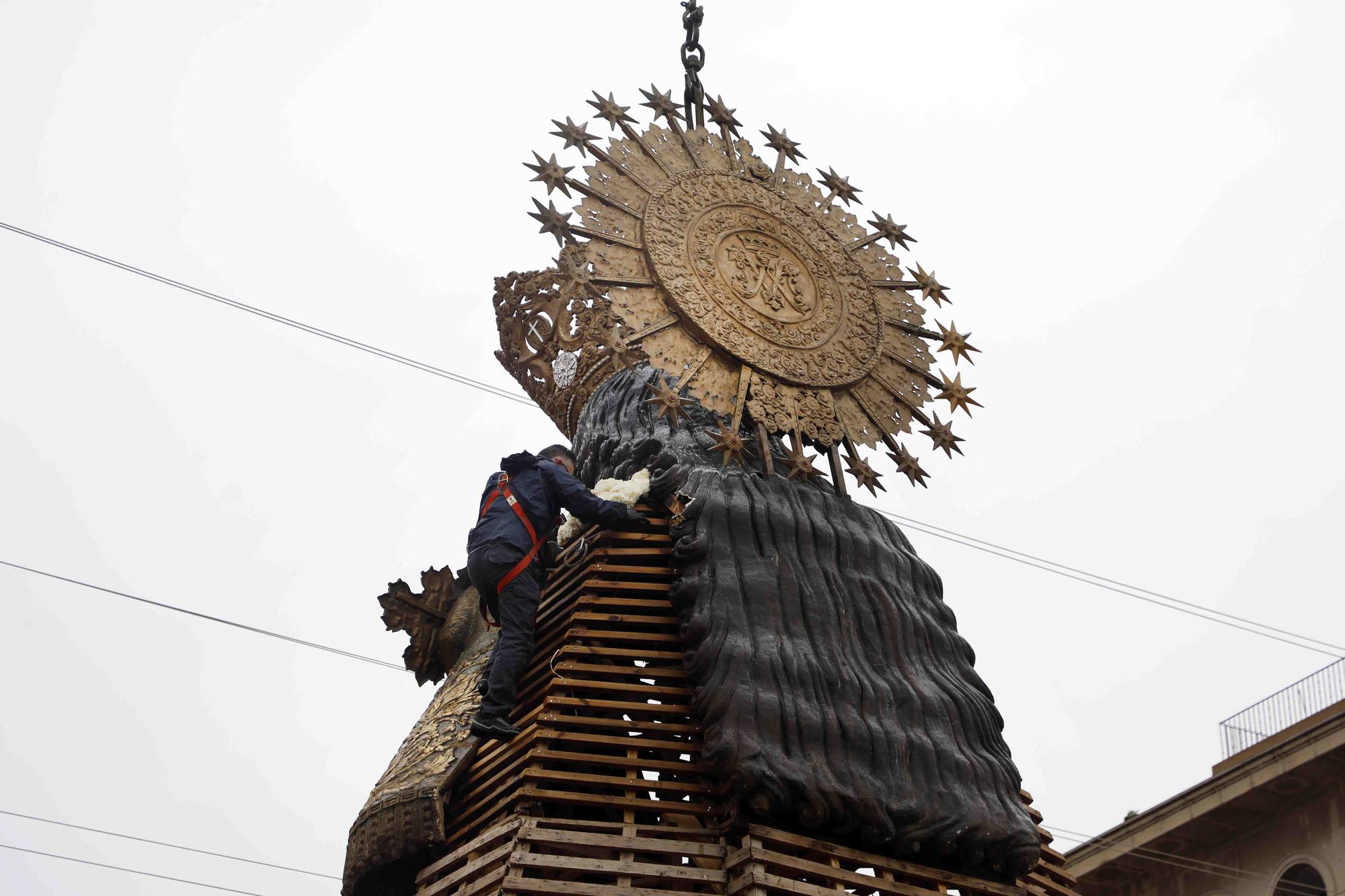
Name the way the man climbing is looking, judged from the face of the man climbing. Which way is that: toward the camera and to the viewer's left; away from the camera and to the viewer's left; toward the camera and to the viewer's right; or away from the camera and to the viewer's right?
away from the camera and to the viewer's right

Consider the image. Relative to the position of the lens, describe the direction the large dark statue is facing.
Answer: facing away from the viewer and to the left of the viewer
